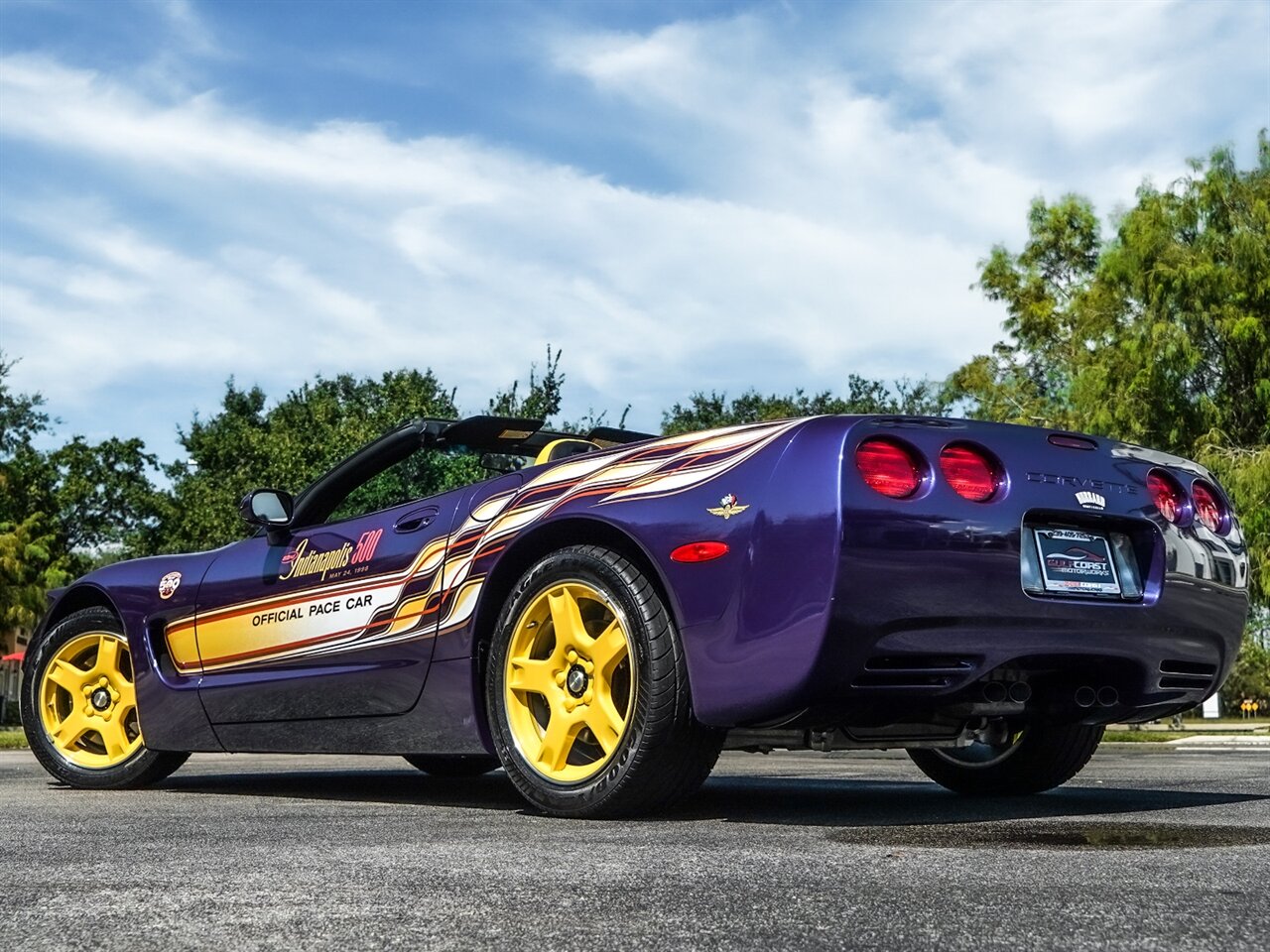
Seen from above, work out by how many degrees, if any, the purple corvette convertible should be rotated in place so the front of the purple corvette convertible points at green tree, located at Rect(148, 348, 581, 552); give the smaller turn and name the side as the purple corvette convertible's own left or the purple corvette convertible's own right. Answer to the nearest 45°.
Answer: approximately 45° to the purple corvette convertible's own right

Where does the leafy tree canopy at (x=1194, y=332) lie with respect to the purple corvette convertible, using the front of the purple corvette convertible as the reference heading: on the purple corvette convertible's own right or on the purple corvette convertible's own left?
on the purple corvette convertible's own right

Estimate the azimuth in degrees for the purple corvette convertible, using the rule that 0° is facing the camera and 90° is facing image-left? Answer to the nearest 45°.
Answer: approximately 135°

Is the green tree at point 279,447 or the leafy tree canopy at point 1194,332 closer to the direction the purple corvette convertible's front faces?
the green tree
